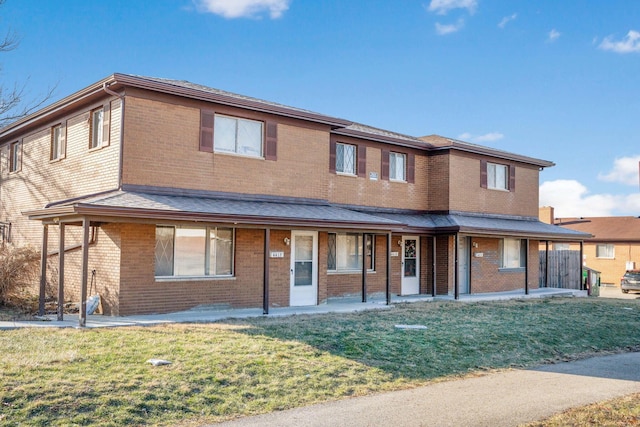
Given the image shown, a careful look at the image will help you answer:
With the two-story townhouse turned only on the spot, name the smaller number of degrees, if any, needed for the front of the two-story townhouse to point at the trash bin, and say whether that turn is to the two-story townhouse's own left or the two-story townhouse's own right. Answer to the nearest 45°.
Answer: approximately 90° to the two-story townhouse's own left

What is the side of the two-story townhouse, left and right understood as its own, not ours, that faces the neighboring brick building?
left

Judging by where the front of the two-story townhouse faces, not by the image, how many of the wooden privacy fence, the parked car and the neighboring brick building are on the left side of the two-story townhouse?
3

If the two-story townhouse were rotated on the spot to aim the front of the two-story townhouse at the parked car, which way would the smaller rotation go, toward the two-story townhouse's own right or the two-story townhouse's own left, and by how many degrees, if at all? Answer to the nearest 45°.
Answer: approximately 90° to the two-story townhouse's own left

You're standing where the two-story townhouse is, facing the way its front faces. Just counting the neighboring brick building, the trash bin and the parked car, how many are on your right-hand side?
0

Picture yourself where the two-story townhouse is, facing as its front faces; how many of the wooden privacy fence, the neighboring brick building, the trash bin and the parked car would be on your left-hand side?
4

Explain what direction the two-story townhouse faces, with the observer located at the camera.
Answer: facing the viewer and to the right of the viewer

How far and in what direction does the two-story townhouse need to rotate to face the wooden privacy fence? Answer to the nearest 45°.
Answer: approximately 90° to its left

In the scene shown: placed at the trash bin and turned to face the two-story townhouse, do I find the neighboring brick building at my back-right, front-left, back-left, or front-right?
back-right

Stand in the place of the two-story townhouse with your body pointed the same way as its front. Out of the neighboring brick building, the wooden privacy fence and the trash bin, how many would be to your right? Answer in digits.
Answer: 0
